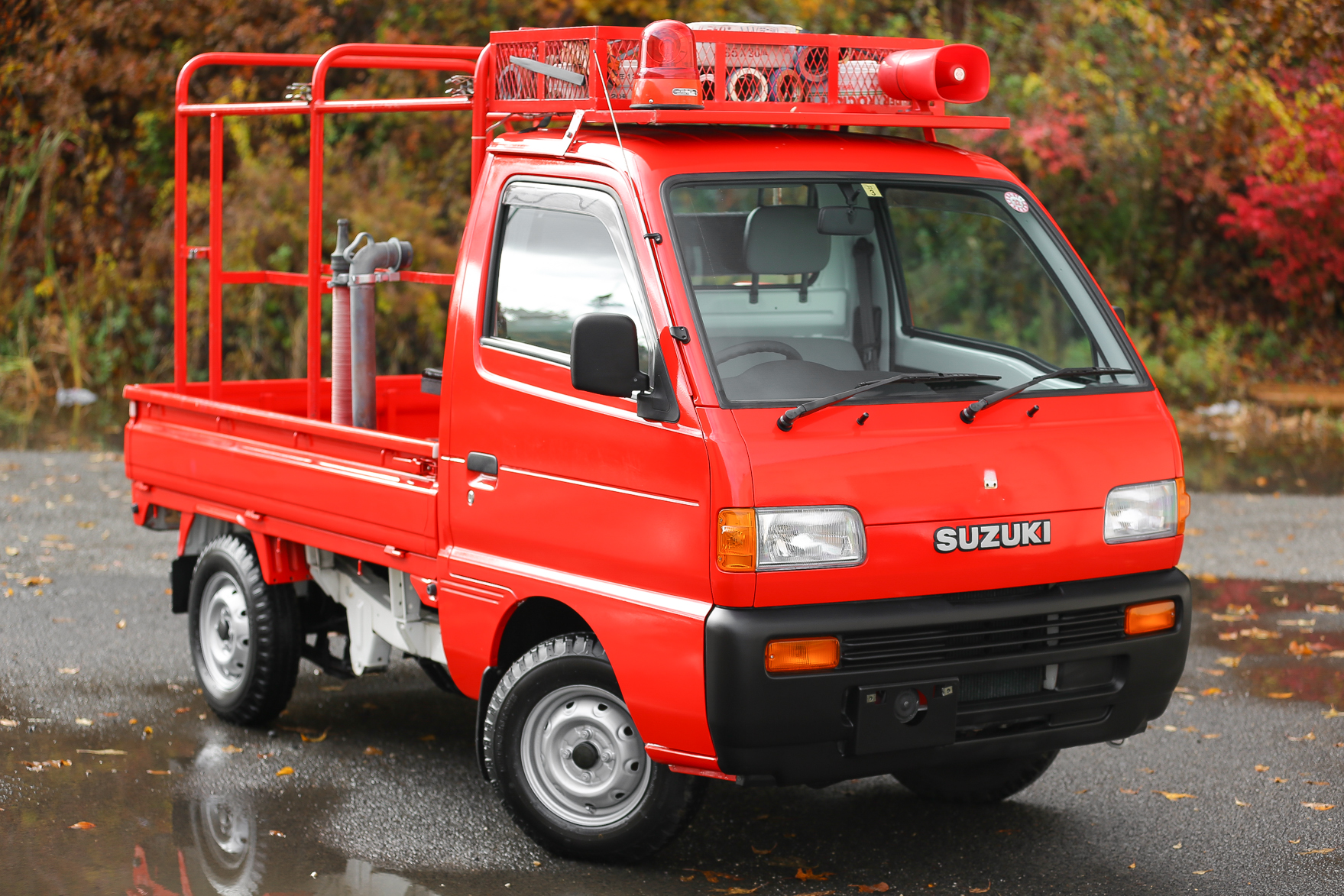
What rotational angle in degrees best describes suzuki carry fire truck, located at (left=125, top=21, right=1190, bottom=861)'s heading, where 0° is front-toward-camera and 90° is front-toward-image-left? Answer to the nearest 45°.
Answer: approximately 315°
